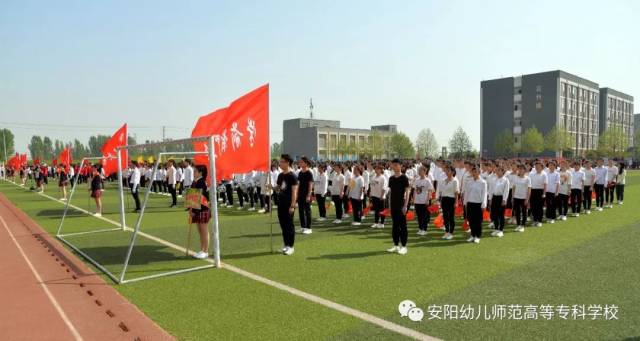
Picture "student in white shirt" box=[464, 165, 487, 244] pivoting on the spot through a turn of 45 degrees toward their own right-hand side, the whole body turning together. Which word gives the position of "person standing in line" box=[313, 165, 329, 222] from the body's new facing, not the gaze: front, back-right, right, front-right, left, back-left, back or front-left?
front-right

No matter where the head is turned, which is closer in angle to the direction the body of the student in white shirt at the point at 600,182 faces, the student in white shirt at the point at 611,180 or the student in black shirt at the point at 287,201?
the student in black shirt

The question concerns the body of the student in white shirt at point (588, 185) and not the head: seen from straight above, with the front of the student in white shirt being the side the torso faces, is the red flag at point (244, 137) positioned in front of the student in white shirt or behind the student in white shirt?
in front

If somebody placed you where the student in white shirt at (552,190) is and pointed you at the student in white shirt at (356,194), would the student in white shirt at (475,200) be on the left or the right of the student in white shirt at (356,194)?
left

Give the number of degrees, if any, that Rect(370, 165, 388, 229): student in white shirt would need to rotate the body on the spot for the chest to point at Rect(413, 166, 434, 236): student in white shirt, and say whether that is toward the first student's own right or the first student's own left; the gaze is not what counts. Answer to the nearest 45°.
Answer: approximately 90° to the first student's own left

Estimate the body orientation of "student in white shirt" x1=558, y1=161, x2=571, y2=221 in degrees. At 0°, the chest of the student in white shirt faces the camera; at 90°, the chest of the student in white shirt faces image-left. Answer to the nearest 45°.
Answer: approximately 45°

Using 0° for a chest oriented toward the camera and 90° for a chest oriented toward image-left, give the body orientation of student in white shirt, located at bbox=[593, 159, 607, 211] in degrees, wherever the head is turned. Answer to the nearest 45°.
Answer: approximately 45°

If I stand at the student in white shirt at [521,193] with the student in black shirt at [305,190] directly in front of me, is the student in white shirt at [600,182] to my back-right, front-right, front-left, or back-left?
back-right
